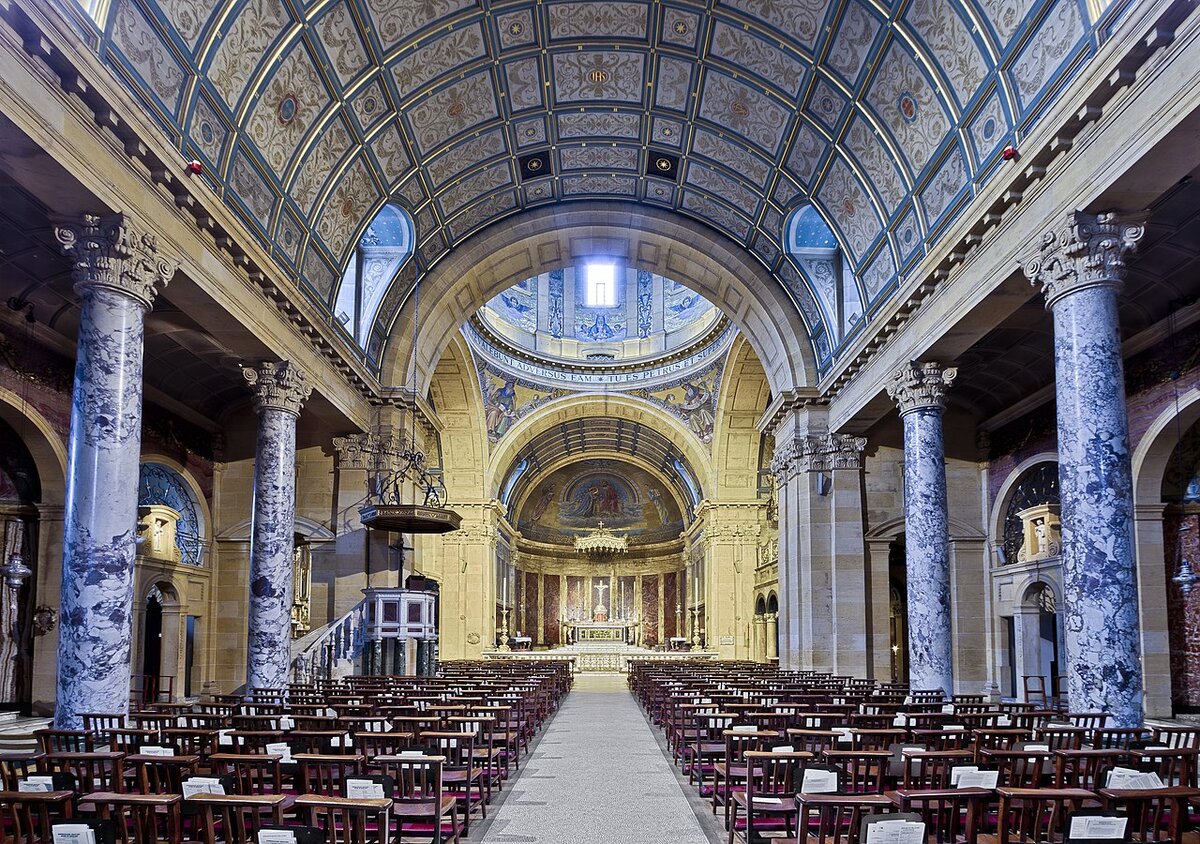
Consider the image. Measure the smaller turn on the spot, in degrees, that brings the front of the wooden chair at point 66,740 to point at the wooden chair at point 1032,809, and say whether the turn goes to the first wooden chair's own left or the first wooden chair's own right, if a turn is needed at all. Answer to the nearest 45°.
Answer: approximately 135° to the first wooden chair's own right

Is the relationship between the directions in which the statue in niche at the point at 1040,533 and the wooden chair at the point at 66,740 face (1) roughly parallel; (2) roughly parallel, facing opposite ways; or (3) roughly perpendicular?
roughly perpendicular

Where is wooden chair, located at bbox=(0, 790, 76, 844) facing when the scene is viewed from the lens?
facing away from the viewer and to the right of the viewer

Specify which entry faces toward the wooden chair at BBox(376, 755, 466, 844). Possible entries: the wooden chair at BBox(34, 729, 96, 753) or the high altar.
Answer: the high altar

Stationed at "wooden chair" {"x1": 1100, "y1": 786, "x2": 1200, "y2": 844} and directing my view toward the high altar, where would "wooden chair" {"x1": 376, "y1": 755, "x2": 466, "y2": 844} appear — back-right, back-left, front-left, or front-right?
front-left

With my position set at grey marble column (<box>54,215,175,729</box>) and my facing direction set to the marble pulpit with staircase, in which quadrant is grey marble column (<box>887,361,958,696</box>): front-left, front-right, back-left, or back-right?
front-right

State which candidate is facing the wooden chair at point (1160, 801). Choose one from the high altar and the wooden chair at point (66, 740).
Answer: the high altar

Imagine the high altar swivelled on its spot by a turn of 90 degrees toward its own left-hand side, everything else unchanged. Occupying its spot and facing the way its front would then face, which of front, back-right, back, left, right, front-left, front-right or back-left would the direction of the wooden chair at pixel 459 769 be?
right

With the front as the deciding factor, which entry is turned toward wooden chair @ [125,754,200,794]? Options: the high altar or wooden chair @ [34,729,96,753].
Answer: the high altar

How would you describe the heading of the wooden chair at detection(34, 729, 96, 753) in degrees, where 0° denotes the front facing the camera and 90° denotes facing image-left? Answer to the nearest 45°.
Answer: approximately 180°

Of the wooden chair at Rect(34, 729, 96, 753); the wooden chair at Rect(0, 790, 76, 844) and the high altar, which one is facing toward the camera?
the high altar

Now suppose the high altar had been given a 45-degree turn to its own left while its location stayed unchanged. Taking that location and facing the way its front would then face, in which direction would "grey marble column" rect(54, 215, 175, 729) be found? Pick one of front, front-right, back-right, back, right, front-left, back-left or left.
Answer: front-right

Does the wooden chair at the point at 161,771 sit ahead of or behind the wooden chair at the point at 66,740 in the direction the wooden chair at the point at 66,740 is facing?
behind

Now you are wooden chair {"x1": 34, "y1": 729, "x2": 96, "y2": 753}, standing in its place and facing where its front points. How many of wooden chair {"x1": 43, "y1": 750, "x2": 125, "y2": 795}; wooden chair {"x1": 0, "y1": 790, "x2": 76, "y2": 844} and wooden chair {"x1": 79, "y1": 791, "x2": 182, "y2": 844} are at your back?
3

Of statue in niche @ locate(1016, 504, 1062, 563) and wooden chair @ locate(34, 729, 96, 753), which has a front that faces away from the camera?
the wooden chair

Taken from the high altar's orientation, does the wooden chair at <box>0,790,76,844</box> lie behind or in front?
in front

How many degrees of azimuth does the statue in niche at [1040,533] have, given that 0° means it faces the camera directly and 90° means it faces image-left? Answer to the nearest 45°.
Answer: approximately 45°

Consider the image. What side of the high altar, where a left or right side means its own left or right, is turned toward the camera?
front

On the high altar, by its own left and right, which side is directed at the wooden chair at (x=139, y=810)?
front

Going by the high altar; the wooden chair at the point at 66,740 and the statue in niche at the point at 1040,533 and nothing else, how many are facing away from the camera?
1
